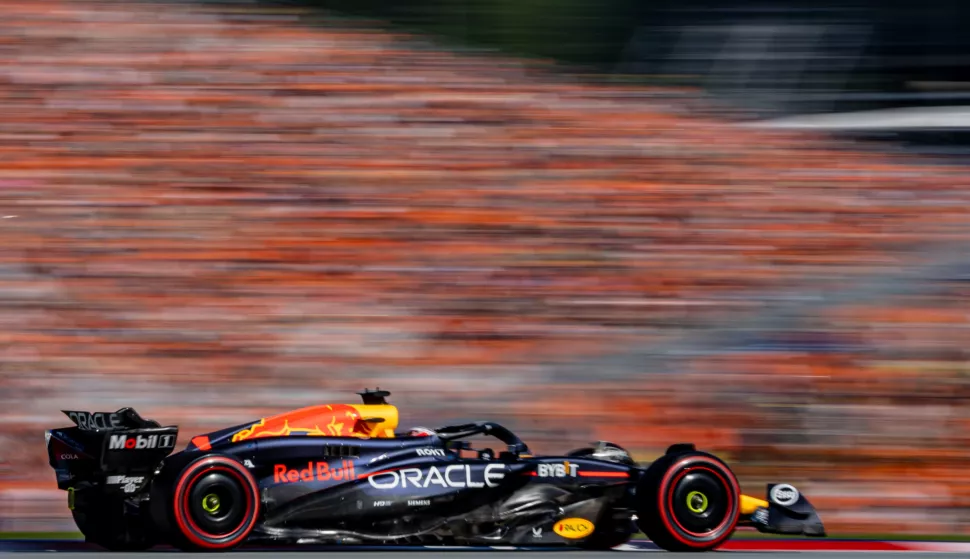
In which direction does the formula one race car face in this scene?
to the viewer's right
